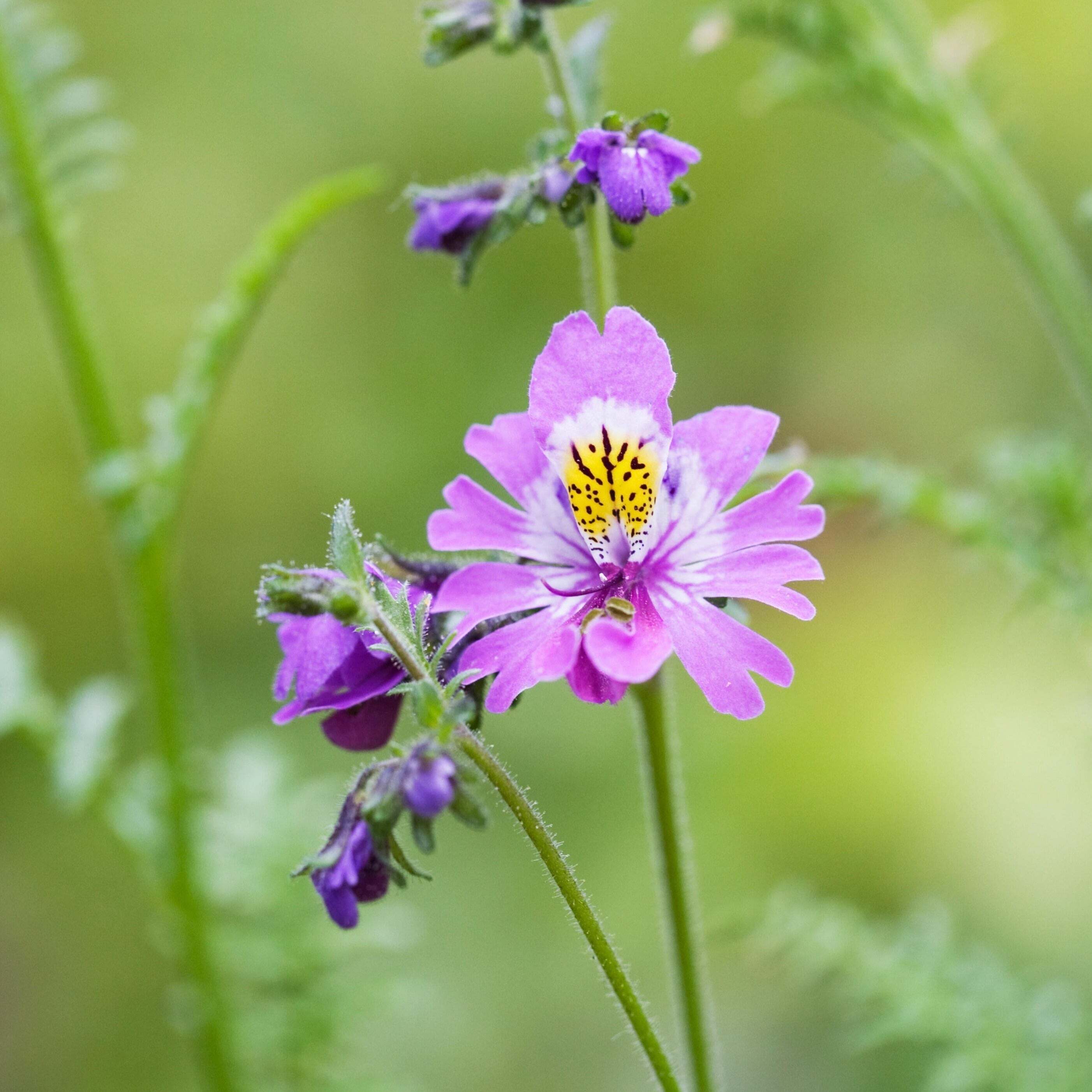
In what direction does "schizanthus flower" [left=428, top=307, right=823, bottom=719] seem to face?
toward the camera

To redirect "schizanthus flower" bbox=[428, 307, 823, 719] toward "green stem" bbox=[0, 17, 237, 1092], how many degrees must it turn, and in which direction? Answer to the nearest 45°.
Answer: approximately 135° to its right
